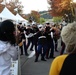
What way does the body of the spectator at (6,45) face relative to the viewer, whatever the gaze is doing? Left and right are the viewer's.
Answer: facing away from the viewer and to the right of the viewer

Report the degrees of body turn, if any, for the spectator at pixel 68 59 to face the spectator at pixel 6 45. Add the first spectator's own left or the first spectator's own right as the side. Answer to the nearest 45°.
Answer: approximately 45° to the first spectator's own left

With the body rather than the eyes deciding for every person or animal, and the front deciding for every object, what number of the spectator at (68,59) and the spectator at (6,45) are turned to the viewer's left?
0

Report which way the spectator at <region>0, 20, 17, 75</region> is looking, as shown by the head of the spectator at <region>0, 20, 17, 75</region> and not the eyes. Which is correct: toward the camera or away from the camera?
away from the camera

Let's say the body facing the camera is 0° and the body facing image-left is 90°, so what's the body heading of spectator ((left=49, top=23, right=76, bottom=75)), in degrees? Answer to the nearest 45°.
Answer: approximately 180°

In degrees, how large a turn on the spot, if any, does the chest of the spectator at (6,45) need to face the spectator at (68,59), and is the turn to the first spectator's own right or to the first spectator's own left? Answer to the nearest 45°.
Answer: approximately 90° to the first spectator's own right
